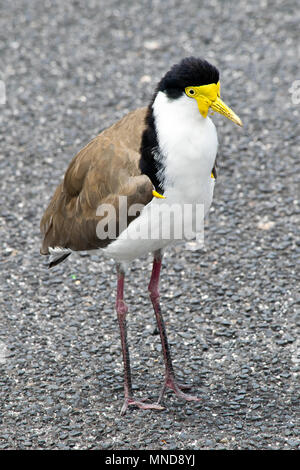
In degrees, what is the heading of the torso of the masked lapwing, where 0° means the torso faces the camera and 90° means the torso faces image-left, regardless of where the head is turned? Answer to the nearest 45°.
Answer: approximately 315°
